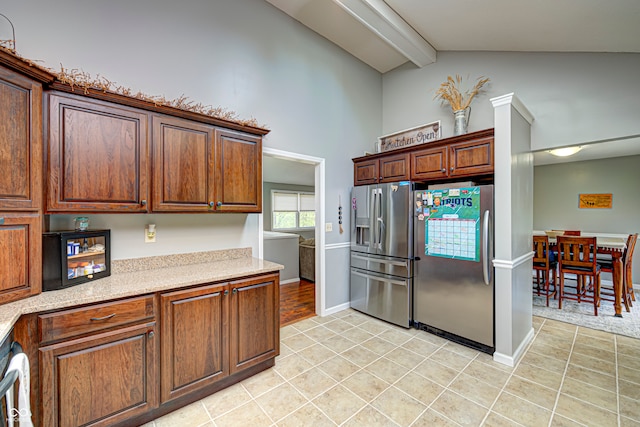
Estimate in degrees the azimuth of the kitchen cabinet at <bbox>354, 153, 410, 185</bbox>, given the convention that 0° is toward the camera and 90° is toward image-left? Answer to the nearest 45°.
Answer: approximately 45°

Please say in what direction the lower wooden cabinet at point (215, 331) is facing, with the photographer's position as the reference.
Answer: facing the viewer and to the right of the viewer

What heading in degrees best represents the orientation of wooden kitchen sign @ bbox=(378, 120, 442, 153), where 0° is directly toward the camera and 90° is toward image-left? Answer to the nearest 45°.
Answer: approximately 45°

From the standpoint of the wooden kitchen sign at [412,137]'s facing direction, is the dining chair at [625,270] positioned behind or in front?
behind

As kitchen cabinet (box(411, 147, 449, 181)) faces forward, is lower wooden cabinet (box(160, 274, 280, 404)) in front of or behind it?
in front

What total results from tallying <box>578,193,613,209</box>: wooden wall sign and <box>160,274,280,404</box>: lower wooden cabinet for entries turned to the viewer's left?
0

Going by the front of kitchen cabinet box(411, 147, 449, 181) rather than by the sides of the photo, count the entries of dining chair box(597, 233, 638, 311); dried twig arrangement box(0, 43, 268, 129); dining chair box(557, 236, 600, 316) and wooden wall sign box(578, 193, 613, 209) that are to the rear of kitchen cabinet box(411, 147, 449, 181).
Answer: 3

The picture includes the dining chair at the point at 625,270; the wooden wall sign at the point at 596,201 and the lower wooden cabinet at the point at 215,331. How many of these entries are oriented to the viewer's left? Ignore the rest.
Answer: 1

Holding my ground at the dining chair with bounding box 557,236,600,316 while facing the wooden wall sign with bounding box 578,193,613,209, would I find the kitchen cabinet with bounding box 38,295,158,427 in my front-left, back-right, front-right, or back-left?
back-left

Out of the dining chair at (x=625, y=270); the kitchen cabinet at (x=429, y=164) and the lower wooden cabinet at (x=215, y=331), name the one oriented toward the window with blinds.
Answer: the dining chair

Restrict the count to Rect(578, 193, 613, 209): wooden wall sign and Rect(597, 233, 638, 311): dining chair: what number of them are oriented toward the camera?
1

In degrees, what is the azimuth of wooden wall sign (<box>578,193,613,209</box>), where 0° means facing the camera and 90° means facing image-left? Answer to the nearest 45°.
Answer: approximately 0°

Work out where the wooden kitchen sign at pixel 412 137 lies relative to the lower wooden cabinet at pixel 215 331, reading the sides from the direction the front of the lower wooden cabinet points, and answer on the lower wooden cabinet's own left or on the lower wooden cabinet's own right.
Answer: on the lower wooden cabinet's own left
